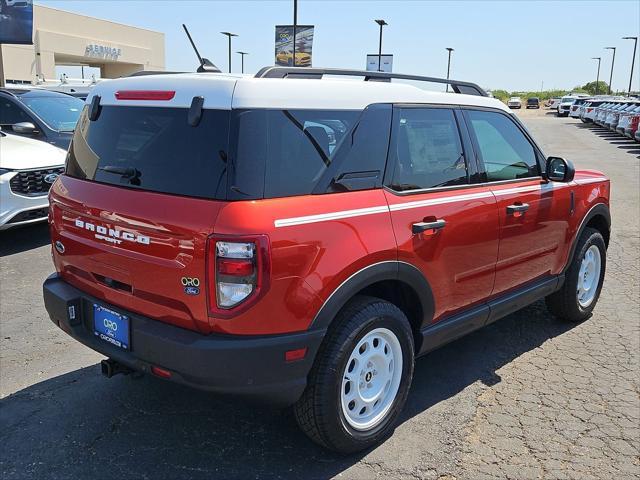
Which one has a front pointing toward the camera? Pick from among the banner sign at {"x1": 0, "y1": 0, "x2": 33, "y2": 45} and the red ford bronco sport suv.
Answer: the banner sign

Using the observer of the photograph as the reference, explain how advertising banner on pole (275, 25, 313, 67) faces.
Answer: facing the viewer

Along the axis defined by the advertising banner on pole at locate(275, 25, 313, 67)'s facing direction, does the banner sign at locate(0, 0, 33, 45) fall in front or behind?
in front

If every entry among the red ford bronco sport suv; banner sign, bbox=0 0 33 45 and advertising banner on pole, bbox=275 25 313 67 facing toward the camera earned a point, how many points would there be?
2

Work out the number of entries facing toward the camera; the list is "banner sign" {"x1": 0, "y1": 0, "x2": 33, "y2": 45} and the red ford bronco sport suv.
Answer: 1

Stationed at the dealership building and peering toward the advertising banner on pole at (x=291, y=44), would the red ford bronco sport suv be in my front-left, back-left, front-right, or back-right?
front-right

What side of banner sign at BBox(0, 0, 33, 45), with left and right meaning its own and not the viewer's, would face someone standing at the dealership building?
back

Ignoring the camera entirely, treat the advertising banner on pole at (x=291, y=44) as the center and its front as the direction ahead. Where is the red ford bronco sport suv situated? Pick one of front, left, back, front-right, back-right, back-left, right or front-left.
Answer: front

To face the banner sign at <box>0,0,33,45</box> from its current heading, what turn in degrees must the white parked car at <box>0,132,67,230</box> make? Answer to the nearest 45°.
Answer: approximately 135° to its left

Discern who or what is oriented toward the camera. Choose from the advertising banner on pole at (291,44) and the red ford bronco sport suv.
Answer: the advertising banner on pole

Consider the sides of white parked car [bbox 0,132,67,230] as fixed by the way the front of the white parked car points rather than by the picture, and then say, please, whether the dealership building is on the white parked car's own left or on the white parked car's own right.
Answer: on the white parked car's own left

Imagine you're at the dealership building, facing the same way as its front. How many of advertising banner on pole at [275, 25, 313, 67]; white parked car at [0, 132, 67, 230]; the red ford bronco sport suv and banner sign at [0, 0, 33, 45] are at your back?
0

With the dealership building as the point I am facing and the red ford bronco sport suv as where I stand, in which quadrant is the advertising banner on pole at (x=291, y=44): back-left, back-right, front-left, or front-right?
front-right

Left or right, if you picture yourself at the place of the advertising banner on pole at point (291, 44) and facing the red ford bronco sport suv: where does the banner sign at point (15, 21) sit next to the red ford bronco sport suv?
right

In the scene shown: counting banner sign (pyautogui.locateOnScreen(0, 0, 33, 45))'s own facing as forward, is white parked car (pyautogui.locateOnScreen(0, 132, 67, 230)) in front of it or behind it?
in front

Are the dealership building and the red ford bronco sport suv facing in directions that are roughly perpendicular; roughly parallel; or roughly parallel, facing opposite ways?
roughly perpendicular

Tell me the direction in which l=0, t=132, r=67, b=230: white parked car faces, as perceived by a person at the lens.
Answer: facing the viewer and to the right of the viewer

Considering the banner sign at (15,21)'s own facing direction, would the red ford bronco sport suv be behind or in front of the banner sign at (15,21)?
in front

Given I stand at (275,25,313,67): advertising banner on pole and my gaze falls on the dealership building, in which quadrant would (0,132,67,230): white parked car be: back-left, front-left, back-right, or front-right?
back-left

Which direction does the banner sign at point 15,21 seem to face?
toward the camera
